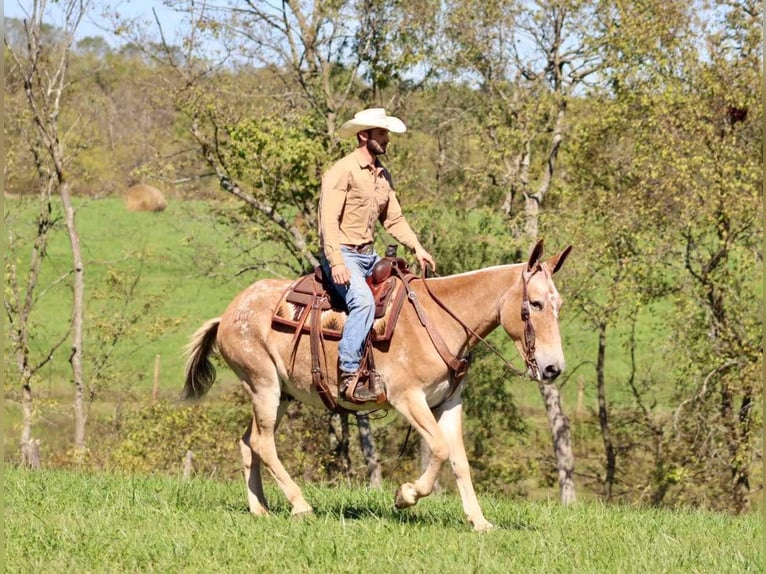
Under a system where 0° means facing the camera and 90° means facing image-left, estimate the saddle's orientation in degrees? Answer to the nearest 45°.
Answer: approximately 270°

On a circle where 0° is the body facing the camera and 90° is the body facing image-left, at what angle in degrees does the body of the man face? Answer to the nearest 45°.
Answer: approximately 315°

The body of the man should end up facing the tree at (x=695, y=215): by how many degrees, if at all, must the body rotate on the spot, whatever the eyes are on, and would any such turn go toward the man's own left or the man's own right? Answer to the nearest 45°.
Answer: approximately 90° to the man's own left

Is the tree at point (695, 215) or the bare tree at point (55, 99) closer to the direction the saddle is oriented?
the tree

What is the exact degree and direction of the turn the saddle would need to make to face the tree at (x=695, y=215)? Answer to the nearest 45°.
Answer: approximately 45° to its left

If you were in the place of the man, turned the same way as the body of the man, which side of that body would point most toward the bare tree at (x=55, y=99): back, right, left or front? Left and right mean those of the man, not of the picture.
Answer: back
